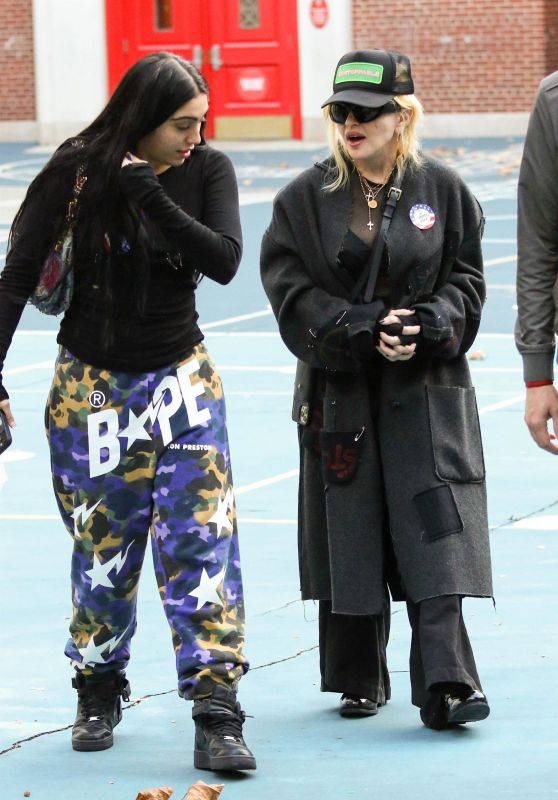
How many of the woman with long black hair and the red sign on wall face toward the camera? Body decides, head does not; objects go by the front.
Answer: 2

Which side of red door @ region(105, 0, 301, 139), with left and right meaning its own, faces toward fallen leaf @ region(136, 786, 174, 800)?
front

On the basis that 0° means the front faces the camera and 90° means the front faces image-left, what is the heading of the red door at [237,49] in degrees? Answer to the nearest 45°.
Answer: approximately 0°

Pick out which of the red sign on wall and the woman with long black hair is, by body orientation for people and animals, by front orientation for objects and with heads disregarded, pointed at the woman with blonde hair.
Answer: the red sign on wall

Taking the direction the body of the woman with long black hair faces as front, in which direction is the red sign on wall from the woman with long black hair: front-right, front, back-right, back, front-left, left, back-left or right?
back

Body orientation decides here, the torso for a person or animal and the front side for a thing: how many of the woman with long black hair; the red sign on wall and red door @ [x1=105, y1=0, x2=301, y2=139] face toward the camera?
3

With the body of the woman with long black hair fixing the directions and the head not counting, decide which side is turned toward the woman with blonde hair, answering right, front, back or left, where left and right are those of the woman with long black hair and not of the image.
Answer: left

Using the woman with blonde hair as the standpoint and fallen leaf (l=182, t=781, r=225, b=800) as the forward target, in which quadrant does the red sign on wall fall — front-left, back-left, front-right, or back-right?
back-right

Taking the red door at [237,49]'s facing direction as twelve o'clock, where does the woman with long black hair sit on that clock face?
The woman with long black hair is roughly at 12 o'clock from the red door.

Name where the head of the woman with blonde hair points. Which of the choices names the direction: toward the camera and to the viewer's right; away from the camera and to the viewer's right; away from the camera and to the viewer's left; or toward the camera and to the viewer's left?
toward the camera and to the viewer's left

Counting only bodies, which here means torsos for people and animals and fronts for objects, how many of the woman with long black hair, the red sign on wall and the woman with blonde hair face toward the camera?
3

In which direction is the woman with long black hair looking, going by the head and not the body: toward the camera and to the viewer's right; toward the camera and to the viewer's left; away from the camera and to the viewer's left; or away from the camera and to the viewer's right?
toward the camera and to the viewer's right

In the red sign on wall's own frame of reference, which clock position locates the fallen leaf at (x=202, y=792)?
The fallen leaf is roughly at 12 o'clock from the red sign on wall.
